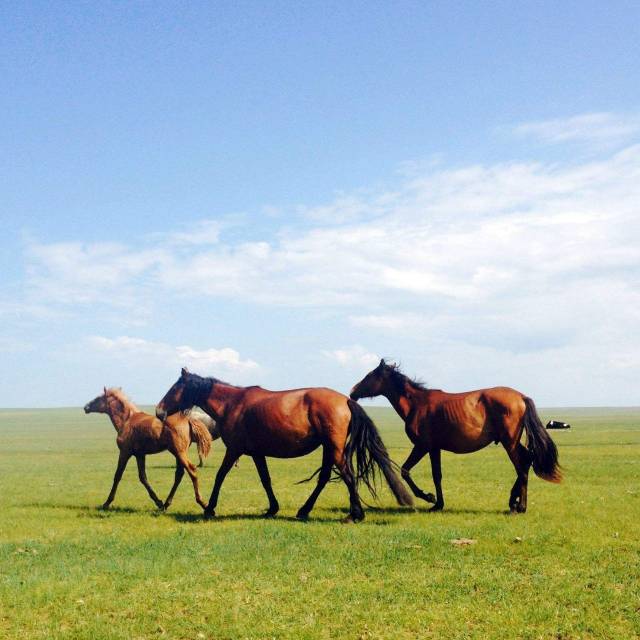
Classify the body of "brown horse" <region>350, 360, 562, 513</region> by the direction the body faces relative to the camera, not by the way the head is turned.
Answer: to the viewer's left

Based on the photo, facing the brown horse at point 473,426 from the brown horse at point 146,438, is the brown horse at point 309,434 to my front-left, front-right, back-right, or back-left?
front-right

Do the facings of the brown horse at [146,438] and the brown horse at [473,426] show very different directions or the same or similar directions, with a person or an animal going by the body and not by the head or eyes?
same or similar directions

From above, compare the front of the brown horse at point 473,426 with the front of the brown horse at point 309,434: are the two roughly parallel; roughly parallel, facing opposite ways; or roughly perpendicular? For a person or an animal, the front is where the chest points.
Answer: roughly parallel

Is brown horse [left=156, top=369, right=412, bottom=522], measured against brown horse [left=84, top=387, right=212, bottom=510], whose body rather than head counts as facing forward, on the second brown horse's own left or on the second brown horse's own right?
on the second brown horse's own left

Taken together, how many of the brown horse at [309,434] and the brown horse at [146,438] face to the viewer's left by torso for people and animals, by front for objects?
2

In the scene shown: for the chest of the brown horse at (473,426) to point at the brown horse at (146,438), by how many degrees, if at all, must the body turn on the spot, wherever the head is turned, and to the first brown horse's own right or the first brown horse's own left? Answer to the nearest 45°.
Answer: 0° — it already faces it

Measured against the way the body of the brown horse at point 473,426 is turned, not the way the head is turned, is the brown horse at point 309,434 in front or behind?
in front

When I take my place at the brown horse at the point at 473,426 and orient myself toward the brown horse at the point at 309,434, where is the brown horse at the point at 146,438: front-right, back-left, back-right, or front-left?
front-right

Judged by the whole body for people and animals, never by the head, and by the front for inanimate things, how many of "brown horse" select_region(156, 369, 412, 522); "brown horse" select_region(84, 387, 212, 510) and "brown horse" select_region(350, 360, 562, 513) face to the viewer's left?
3

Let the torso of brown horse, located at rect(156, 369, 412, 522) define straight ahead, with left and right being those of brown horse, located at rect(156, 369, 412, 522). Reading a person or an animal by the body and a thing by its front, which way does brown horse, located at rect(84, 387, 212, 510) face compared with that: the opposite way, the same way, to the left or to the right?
the same way

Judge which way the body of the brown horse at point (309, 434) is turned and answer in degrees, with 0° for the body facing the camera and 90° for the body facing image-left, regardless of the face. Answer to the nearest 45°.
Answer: approximately 90°

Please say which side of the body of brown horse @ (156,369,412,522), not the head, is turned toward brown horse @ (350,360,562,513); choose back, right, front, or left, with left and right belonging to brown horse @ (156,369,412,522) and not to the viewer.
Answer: back

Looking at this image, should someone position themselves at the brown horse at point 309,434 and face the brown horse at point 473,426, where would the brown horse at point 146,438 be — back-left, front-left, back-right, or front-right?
back-left

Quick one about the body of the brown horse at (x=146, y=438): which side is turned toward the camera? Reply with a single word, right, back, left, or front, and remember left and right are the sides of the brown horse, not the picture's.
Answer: left
